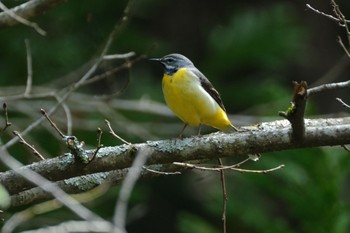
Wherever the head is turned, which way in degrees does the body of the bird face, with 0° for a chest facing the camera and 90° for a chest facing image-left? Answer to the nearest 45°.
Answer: approximately 45°

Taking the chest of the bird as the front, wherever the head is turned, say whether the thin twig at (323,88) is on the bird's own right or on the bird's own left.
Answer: on the bird's own left
